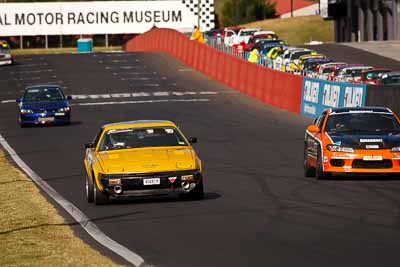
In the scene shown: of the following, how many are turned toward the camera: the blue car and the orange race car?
2

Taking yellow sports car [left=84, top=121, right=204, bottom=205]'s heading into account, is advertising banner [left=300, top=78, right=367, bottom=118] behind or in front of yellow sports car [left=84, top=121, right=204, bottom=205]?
behind

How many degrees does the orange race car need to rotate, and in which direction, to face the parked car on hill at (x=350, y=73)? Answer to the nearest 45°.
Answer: approximately 180°

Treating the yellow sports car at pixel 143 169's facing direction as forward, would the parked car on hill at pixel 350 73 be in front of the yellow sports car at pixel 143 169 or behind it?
behind

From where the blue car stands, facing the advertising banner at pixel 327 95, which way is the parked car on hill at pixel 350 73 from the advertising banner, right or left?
left

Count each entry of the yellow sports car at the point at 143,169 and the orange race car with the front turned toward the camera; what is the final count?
2

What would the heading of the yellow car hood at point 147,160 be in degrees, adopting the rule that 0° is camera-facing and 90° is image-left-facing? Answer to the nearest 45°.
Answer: approximately 0°

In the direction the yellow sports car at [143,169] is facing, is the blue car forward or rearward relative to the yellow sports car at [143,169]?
rearward

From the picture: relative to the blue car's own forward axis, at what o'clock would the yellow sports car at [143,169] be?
The yellow sports car is roughly at 12 o'clock from the blue car.

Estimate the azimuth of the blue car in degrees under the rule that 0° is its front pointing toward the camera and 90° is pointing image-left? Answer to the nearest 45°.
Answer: approximately 0°
